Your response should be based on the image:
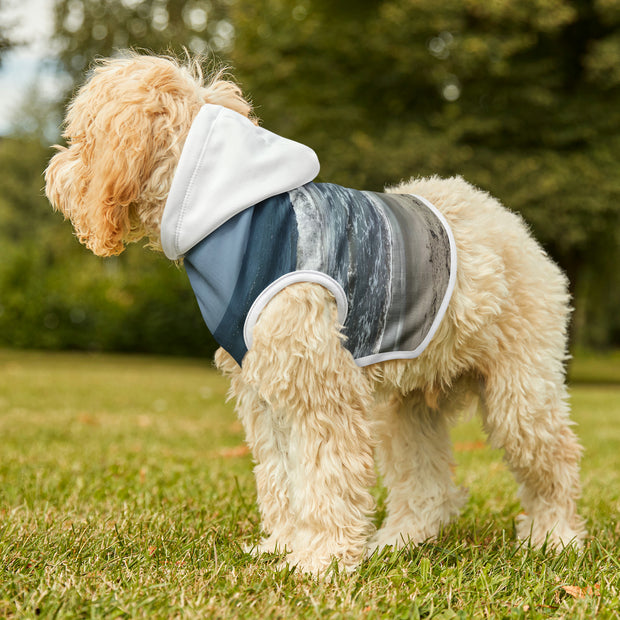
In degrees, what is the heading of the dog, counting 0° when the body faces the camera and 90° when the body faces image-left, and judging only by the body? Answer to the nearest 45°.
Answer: approximately 90°
